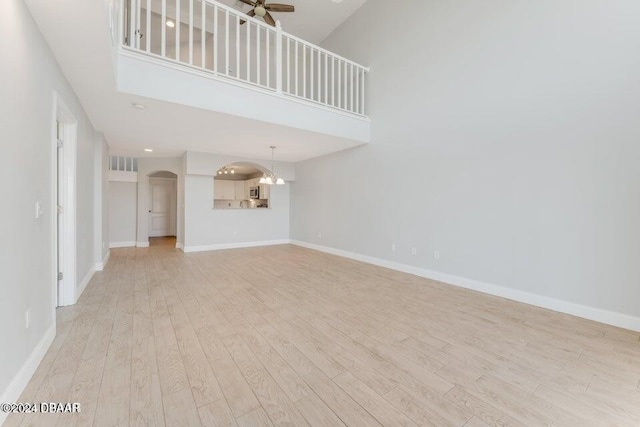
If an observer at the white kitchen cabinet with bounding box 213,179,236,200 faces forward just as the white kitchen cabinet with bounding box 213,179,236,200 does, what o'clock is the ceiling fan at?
The ceiling fan is roughly at 12 o'clock from the white kitchen cabinet.

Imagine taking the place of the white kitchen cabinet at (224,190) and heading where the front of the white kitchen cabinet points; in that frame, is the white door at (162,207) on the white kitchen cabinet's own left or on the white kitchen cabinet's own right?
on the white kitchen cabinet's own right

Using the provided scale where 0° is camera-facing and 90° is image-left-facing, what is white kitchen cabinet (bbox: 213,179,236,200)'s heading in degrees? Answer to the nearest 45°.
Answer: approximately 0°

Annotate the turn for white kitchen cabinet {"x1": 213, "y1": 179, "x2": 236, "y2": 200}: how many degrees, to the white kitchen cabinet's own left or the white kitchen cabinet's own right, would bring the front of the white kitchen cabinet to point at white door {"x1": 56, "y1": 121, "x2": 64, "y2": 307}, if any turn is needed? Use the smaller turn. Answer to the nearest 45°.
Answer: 0° — it already faces it
